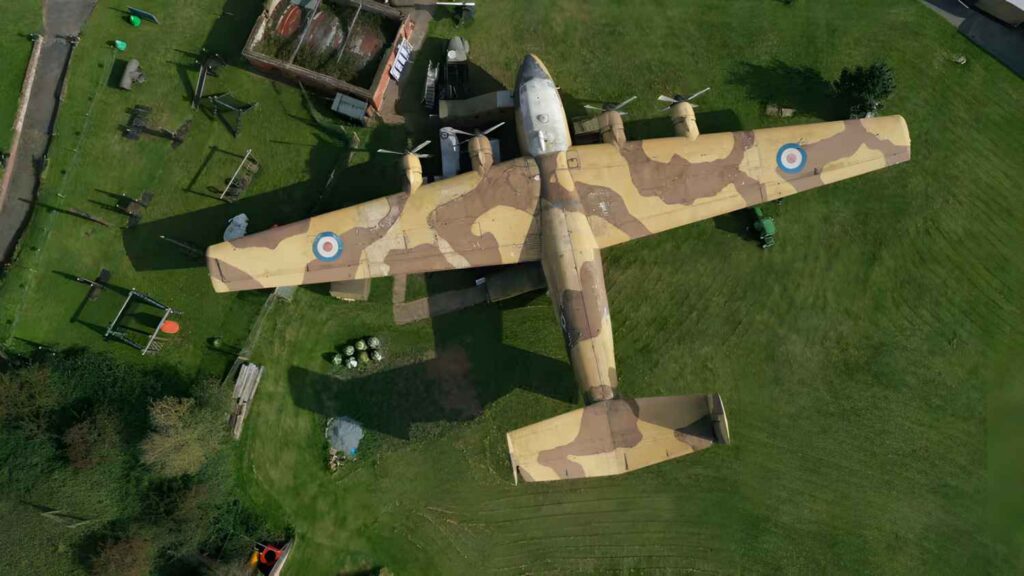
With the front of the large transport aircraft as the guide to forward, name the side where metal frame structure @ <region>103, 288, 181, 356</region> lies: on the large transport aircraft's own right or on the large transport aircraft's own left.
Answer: on the large transport aircraft's own left

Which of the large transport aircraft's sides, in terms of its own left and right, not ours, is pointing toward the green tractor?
right

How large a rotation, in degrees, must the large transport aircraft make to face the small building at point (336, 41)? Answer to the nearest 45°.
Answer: approximately 90° to its left

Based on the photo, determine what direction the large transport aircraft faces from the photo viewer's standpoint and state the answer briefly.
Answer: facing away from the viewer
